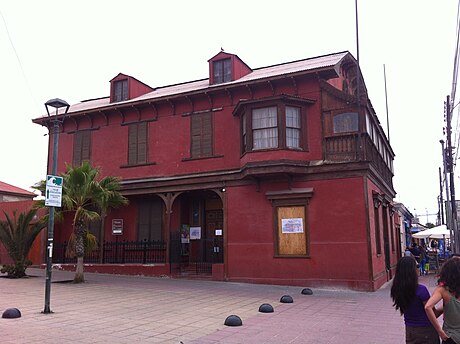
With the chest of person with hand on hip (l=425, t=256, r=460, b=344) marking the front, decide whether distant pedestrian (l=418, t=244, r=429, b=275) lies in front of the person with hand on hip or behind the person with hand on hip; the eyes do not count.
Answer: in front

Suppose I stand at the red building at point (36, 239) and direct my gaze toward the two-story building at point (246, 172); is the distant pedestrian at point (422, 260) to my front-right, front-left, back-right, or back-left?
front-left

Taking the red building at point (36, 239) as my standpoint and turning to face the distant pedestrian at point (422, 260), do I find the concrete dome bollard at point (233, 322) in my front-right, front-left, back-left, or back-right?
front-right

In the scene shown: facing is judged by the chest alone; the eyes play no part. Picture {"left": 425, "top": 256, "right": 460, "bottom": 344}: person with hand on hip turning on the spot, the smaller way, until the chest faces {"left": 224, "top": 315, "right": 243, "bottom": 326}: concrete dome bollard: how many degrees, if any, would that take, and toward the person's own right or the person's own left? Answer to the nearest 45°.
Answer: approximately 45° to the person's own left

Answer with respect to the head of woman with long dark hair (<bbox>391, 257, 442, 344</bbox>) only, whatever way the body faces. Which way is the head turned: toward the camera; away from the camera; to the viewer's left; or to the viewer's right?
away from the camera
